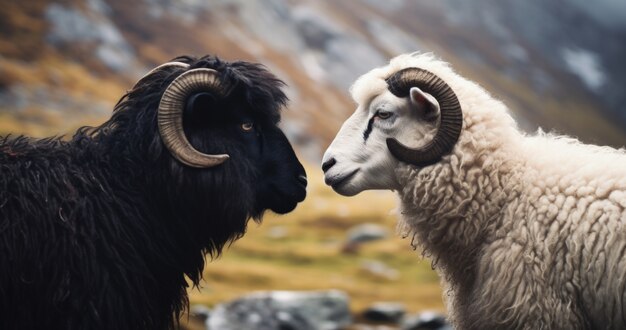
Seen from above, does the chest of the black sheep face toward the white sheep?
yes

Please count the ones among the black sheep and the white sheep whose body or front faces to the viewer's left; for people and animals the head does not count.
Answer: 1

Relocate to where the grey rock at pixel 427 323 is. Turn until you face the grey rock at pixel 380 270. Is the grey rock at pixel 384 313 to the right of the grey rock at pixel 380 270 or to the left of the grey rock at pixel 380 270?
left

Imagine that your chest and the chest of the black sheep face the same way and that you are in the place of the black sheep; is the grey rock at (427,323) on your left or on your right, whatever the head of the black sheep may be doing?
on your left

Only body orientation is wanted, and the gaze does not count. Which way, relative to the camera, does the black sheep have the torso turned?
to the viewer's right

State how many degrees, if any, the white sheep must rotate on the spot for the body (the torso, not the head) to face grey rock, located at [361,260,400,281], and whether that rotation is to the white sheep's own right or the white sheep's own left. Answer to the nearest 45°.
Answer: approximately 90° to the white sheep's own right

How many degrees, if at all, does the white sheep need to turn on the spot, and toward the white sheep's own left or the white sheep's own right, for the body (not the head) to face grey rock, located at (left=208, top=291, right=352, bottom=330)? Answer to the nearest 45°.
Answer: approximately 45° to the white sheep's own right

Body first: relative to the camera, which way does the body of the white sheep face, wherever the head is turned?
to the viewer's left
